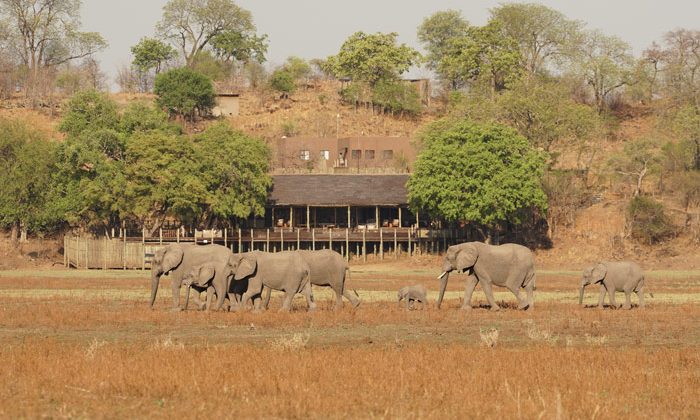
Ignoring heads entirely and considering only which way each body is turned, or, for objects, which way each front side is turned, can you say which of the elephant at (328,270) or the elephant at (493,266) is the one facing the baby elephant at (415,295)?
the elephant at (493,266)

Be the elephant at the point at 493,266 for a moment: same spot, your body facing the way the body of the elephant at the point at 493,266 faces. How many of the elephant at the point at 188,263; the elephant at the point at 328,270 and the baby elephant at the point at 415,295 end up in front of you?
3

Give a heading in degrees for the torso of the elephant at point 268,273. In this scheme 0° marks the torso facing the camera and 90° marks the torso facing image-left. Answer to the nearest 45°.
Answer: approximately 90°

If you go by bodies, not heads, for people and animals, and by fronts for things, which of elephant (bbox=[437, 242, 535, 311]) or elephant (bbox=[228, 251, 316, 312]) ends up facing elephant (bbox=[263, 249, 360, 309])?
elephant (bbox=[437, 242, 535, 311])

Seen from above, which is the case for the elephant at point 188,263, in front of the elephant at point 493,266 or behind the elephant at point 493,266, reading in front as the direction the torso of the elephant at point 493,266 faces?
in front

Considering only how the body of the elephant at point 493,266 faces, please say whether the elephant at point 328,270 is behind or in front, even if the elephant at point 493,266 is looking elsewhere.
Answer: in front

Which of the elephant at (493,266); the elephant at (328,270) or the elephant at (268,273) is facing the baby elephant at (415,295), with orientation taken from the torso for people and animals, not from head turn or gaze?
the elephant at (493,266)

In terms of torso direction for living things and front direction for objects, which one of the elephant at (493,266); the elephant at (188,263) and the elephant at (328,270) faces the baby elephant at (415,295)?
the elephant at (493,266)

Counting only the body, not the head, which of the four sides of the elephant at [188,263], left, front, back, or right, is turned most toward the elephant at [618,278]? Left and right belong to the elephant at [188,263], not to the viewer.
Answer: back

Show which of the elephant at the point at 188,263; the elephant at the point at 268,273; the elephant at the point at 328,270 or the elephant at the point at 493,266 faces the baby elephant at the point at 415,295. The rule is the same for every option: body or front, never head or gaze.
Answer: the elephant at the point at 493,266

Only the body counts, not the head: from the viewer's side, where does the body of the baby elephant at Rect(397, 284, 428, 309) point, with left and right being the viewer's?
facing to the left of the viewer

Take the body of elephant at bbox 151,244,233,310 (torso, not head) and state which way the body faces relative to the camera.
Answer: to the viewer's left

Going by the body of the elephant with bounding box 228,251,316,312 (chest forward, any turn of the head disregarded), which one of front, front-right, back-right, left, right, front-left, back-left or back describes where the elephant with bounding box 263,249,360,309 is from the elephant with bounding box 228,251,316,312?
back-right

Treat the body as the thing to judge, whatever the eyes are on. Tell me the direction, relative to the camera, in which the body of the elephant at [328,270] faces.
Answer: to the viewer's left

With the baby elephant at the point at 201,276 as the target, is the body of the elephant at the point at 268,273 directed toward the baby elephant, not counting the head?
yes

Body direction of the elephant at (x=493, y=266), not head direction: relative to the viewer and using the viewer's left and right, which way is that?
facing to the left of the viewer
